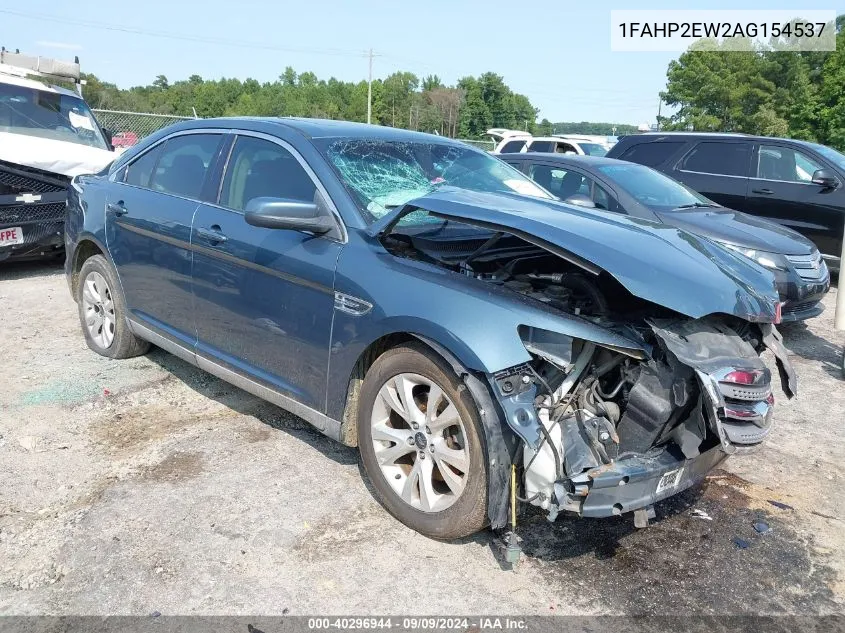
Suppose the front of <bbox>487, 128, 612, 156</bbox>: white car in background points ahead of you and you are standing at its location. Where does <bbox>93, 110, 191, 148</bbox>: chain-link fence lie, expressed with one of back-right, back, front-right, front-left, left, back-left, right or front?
back-right

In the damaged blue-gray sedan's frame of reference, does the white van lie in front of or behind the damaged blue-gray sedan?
behind

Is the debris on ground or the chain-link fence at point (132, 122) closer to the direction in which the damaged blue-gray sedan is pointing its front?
the debris on ground

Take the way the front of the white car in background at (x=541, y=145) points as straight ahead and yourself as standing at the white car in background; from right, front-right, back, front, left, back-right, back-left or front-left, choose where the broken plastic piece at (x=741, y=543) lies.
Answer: front-right

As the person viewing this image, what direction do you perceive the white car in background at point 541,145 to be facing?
facing the viewer and to the right of the viewer

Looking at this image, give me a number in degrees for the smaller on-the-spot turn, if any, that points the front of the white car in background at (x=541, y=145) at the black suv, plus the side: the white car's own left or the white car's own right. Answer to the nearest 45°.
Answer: approximately 45° to the white car's own right

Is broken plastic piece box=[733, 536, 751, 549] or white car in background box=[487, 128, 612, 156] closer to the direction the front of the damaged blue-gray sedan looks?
the broken plastic piece

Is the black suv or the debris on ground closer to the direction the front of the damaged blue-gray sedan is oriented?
the debris on ground

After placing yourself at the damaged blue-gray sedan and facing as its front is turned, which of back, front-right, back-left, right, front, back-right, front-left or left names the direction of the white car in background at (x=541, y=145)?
back-left

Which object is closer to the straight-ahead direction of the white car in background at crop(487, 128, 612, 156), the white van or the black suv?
the black suv

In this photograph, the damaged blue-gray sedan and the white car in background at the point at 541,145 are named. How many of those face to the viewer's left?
0
